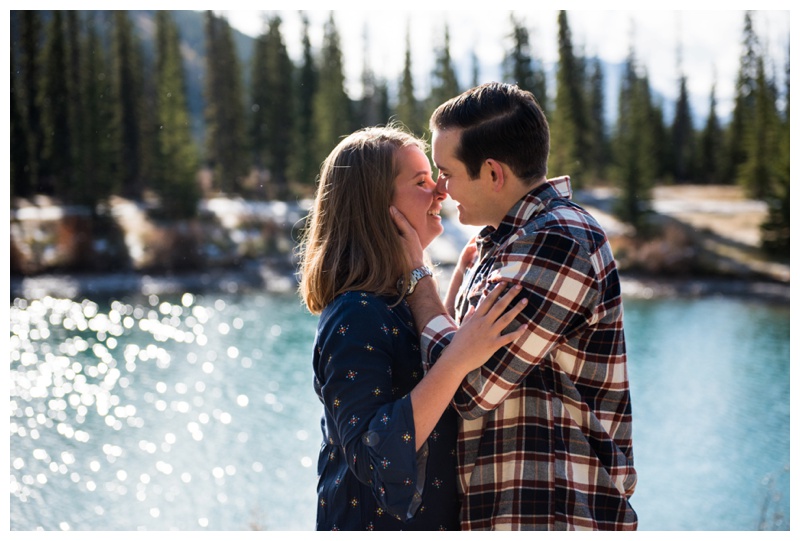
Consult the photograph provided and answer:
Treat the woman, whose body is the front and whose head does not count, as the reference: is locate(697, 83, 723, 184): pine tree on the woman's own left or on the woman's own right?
on the woman's own left

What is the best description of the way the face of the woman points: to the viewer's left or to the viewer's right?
to the viewer's right

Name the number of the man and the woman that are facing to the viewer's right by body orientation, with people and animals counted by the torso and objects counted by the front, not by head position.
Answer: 1

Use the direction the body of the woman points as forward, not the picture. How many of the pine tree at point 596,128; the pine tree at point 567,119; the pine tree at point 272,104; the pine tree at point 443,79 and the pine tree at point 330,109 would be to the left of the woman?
5

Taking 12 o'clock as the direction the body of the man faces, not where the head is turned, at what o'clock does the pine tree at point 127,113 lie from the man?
The pine tree is roughly at 2 o'clock from the man.

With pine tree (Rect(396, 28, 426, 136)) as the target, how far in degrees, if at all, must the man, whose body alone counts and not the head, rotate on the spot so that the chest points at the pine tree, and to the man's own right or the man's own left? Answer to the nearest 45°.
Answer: approximately 90° to the man's own right

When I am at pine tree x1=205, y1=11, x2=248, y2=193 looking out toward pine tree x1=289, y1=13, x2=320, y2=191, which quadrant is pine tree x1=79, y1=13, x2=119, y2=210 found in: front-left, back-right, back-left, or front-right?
back-right

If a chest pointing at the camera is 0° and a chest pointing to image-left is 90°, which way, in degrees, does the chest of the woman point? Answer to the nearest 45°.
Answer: approximately 270°

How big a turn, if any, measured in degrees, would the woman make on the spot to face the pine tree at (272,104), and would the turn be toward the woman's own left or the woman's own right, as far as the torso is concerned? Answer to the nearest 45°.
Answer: approximately 90° to the woman's own left

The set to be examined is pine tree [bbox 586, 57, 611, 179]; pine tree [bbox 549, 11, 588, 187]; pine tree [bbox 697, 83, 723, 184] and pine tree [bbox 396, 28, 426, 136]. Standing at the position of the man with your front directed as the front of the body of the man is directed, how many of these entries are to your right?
4

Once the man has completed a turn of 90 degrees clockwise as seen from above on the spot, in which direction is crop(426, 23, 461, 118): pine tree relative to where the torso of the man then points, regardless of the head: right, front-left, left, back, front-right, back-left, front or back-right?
front

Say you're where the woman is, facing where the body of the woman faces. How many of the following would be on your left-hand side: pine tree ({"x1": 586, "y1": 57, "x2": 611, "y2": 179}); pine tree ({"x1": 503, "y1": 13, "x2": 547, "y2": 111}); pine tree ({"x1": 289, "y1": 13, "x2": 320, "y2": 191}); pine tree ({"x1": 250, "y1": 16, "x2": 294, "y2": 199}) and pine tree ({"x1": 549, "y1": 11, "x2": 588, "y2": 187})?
5

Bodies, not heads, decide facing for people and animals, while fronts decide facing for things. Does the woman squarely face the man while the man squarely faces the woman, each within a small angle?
yes

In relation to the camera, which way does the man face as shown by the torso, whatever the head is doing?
to the viewer's left

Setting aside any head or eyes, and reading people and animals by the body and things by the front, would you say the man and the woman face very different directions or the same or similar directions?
very different directions
